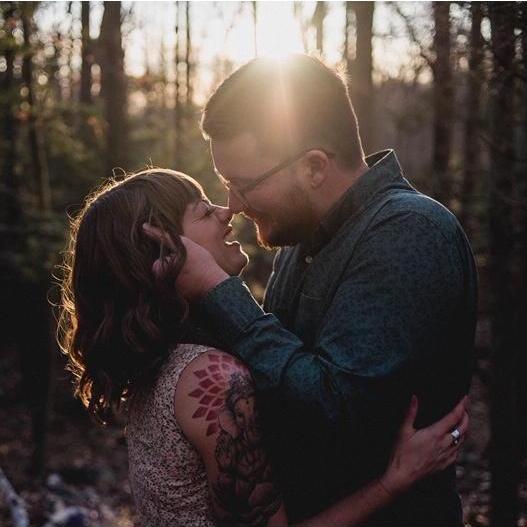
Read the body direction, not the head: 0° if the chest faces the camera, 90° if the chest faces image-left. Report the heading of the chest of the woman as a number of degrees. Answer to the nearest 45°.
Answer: approximately 270°

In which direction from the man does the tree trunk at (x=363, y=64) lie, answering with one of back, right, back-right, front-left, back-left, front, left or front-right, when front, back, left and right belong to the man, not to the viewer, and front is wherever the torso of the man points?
right

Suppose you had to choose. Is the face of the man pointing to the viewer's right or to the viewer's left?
to the viewer's left

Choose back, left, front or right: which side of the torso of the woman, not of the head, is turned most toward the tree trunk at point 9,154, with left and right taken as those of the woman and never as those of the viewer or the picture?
left

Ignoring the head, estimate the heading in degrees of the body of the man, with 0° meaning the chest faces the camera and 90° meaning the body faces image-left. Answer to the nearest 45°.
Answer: approximately 90°

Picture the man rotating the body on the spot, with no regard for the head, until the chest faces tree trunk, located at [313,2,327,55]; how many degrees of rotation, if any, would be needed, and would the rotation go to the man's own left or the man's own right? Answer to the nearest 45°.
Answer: approximately 90° to the man's own right

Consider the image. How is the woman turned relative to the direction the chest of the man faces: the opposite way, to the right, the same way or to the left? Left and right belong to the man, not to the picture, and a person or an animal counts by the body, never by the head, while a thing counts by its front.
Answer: the opposite way
